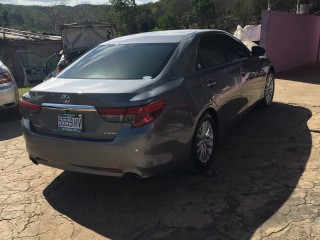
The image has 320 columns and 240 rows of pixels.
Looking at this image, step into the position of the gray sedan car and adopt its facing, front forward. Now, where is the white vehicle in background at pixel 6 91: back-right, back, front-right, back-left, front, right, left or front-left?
left

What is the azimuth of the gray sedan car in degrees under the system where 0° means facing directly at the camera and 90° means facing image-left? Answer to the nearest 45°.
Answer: approximately 225°
